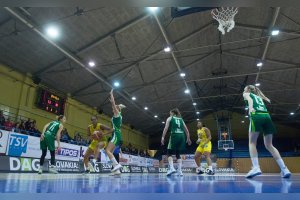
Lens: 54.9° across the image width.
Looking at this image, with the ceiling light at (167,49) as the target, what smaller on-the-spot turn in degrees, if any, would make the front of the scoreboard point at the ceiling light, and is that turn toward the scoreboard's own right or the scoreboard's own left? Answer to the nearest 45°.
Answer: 0° — it already faces it

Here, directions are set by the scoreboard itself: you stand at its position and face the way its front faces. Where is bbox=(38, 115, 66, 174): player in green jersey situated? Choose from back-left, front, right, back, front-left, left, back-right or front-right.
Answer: front-right

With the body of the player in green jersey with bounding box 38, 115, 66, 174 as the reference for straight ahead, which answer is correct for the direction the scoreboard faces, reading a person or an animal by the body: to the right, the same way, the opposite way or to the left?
to the right

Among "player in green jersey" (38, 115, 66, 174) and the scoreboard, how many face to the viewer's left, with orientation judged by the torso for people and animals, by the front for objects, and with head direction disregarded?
0

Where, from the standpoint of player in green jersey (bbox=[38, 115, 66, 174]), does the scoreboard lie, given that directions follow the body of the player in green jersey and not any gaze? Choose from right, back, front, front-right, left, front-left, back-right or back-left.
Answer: front-left

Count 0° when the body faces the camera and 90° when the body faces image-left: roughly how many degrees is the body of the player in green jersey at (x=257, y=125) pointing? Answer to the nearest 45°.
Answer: approximately 135°

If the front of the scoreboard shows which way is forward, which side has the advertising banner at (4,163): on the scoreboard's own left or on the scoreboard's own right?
on the scoreboard's own right

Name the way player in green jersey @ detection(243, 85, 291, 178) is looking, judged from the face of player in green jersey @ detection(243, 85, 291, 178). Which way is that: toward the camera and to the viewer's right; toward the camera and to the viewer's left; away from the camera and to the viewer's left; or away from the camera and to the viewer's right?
away from the camera and to the viewer's left

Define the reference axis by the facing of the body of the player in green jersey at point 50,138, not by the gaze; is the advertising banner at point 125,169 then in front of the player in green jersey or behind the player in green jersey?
in front

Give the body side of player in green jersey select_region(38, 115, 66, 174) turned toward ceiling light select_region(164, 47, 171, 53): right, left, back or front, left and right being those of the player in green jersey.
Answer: front

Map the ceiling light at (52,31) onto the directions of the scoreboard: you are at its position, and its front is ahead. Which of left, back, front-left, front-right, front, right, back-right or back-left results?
front-right

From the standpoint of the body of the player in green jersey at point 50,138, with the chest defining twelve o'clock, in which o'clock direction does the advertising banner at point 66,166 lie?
The advertising banner is roughly at 11 o'clock from the player in green jersey.

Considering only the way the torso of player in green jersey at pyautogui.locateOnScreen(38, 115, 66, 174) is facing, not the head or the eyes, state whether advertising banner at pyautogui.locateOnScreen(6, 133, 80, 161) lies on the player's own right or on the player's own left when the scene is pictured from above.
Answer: on the player's own left

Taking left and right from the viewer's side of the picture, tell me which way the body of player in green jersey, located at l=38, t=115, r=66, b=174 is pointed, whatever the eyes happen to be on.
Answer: facing away from the viewer and to the right of the viewer
